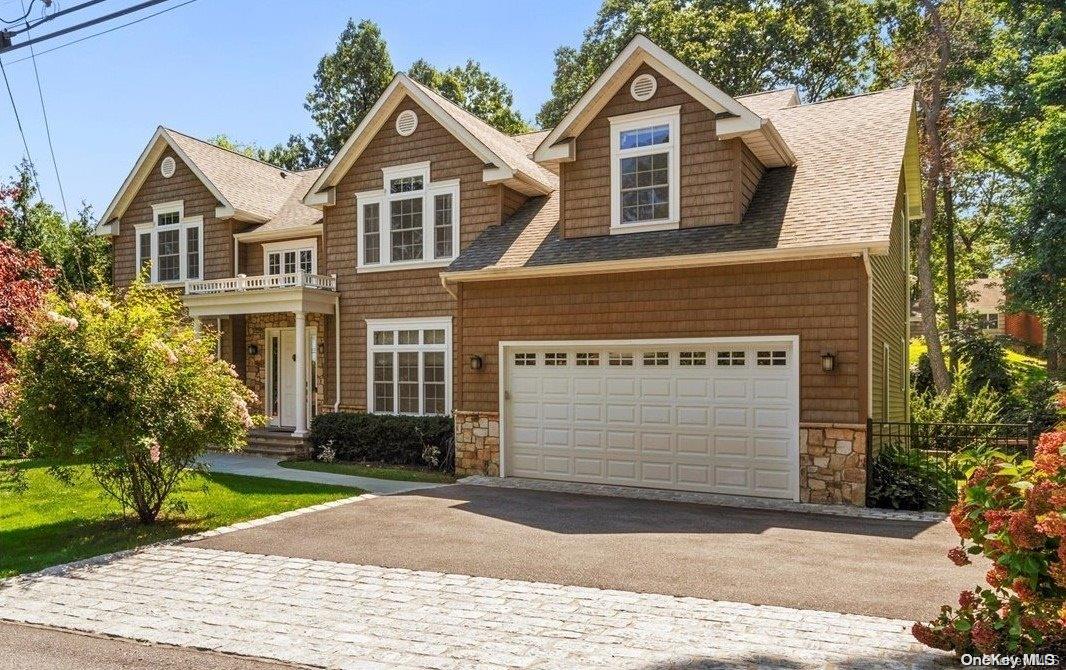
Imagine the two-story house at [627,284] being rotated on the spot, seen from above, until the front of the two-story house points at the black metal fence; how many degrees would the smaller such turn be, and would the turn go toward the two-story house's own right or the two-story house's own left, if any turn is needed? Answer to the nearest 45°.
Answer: approximately 90° to the two-story house's own left

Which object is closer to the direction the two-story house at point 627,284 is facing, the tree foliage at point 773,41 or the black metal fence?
the black metal fence

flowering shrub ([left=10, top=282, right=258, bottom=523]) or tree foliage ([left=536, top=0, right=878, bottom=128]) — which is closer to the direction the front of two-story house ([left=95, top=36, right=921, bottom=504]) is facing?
the flowering shrub

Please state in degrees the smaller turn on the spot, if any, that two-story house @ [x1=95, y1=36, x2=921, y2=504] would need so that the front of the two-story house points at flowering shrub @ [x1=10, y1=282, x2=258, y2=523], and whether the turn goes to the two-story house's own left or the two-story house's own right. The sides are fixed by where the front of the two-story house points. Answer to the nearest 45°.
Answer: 0° — it already faces it

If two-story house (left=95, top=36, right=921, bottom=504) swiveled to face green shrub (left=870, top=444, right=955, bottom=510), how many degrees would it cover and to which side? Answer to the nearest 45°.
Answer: approximately 90° to its left

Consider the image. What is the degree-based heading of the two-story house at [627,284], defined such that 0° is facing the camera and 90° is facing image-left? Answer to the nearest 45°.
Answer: approximately 45°

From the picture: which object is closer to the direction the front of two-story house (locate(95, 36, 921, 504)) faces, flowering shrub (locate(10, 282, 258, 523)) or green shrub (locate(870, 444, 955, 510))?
the flowering shrub

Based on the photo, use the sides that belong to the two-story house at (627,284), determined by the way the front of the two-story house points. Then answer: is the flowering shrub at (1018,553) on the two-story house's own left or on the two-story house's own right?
on the two-story house's own left

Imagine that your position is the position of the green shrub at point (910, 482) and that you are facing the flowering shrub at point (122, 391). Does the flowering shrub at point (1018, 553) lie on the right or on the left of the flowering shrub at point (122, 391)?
left

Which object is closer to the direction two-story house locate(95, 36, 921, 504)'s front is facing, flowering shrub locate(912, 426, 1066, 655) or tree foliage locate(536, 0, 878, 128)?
the flowering shrub
